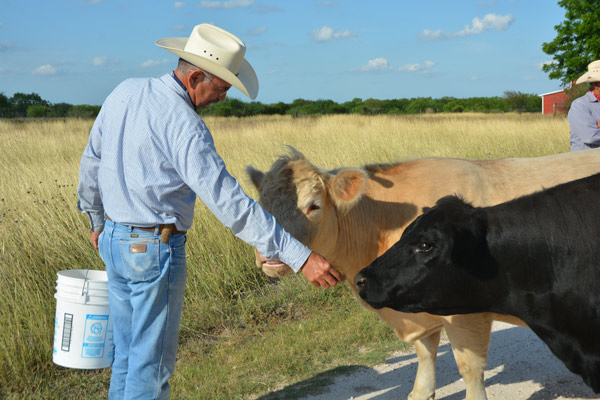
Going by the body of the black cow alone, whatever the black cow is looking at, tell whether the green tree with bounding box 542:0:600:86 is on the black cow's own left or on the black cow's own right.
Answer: on the black cow's own right

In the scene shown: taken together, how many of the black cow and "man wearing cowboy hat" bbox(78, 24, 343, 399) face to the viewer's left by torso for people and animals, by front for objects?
1

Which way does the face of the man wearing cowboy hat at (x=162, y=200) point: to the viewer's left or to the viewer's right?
to the viewer's right

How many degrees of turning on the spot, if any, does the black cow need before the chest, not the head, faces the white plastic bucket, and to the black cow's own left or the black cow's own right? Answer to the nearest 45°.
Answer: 0° — it already faces it

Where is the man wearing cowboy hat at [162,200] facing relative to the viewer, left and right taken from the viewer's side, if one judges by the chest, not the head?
facing away from the viewer and to the right of the viewer

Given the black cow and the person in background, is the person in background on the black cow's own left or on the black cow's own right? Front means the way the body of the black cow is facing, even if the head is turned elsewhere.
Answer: on the black cow's own right

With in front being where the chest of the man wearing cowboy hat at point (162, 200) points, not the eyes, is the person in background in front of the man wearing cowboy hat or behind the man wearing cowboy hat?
in front

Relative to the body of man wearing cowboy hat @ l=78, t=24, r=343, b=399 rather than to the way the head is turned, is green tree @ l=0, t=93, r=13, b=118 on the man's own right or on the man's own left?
on the man's own left

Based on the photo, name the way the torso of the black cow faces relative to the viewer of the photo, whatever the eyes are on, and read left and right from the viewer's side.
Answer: facing to the left of the viewer
